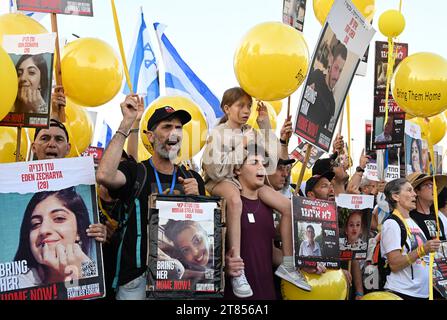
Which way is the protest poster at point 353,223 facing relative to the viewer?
toward the camera

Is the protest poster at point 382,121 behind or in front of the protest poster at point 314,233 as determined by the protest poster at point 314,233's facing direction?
behind

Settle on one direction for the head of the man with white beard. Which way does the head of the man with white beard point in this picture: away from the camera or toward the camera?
toward the camera

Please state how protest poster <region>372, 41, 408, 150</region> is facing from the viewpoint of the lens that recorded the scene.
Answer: facing the viewer

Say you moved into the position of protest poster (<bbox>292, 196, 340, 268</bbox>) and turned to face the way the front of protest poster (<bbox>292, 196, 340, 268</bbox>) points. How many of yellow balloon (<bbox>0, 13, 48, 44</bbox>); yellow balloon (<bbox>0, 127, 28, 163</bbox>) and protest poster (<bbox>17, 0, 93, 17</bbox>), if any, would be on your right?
3

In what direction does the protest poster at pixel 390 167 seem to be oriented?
toward the camera

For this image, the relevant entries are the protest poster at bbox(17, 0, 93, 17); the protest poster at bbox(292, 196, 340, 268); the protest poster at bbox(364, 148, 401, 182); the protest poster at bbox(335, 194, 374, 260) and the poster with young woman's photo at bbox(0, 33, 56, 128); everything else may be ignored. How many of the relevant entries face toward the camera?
5

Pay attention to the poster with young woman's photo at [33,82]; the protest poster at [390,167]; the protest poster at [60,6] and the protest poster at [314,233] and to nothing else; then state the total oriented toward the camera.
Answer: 4

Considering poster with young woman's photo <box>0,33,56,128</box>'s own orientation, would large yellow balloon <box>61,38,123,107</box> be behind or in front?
behind

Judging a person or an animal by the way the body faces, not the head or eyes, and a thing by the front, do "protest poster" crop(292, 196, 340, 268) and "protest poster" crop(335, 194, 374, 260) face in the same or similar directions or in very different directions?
same or similar directions

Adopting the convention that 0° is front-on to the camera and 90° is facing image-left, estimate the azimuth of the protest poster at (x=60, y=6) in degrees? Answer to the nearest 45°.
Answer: approximately 0°

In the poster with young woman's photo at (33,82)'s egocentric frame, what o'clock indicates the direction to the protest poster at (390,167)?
The protest poster is roughly at 8 o'clock from the poster with young woman's photo.

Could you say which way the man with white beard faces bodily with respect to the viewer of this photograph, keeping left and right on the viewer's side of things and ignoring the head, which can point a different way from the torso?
facing the viewer and to the right of the viewer

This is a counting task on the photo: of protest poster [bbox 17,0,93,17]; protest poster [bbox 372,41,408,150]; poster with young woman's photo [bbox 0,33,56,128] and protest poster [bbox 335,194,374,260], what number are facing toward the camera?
4
